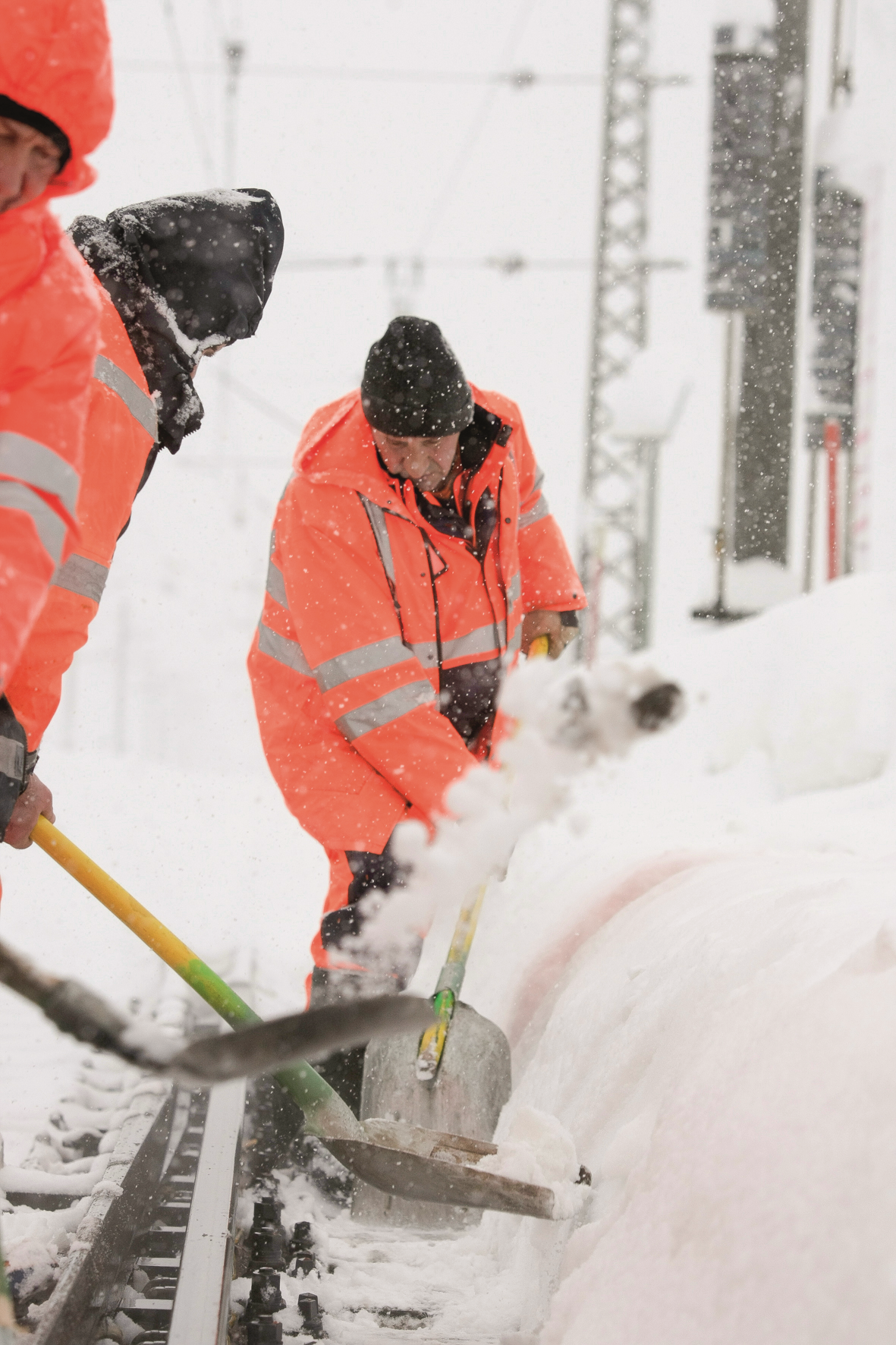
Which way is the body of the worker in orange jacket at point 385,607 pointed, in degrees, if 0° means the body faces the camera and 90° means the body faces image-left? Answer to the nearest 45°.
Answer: approximately 315°

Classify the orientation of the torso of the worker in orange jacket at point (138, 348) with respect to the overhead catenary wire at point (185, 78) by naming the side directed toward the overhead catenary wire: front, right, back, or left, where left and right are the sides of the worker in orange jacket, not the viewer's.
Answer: left

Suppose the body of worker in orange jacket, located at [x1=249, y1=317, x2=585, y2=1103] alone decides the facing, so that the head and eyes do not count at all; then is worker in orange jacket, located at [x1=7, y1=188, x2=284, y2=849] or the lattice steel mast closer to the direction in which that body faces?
the worker in orange jacket

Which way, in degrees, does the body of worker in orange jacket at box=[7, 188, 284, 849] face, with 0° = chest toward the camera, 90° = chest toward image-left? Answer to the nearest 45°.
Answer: approximately 270°

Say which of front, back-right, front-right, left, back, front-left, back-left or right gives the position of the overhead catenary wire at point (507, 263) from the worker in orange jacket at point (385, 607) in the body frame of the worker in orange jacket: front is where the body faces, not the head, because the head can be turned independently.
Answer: back-left
